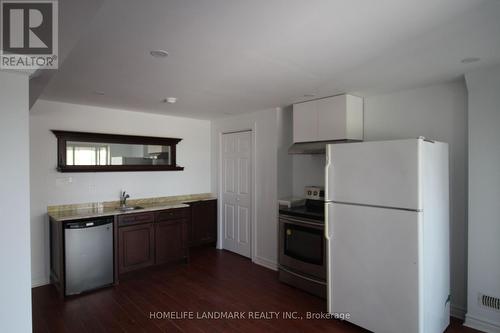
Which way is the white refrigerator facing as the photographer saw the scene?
facing the viewer and to the left of the viewer

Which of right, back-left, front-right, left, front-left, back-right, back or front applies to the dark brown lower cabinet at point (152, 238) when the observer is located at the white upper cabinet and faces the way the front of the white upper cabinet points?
front-right

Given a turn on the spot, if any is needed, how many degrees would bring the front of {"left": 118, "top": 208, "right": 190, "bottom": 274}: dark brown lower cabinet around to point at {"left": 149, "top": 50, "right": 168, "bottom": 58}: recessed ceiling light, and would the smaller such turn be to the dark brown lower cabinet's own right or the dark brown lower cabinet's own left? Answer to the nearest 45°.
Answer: approximately 45° to the dark brown lower cabinet's own right

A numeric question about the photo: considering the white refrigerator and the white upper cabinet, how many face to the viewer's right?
0

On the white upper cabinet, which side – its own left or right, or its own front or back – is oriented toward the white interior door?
right

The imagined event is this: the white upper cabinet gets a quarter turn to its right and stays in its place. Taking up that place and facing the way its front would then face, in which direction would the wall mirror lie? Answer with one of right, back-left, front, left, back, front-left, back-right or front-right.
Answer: front-left

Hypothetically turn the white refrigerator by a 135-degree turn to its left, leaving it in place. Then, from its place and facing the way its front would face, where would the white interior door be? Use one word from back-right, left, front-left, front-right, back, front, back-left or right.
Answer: back-left

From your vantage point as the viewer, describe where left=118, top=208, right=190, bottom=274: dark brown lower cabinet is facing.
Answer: facing the viewer and to the right of the viewer
